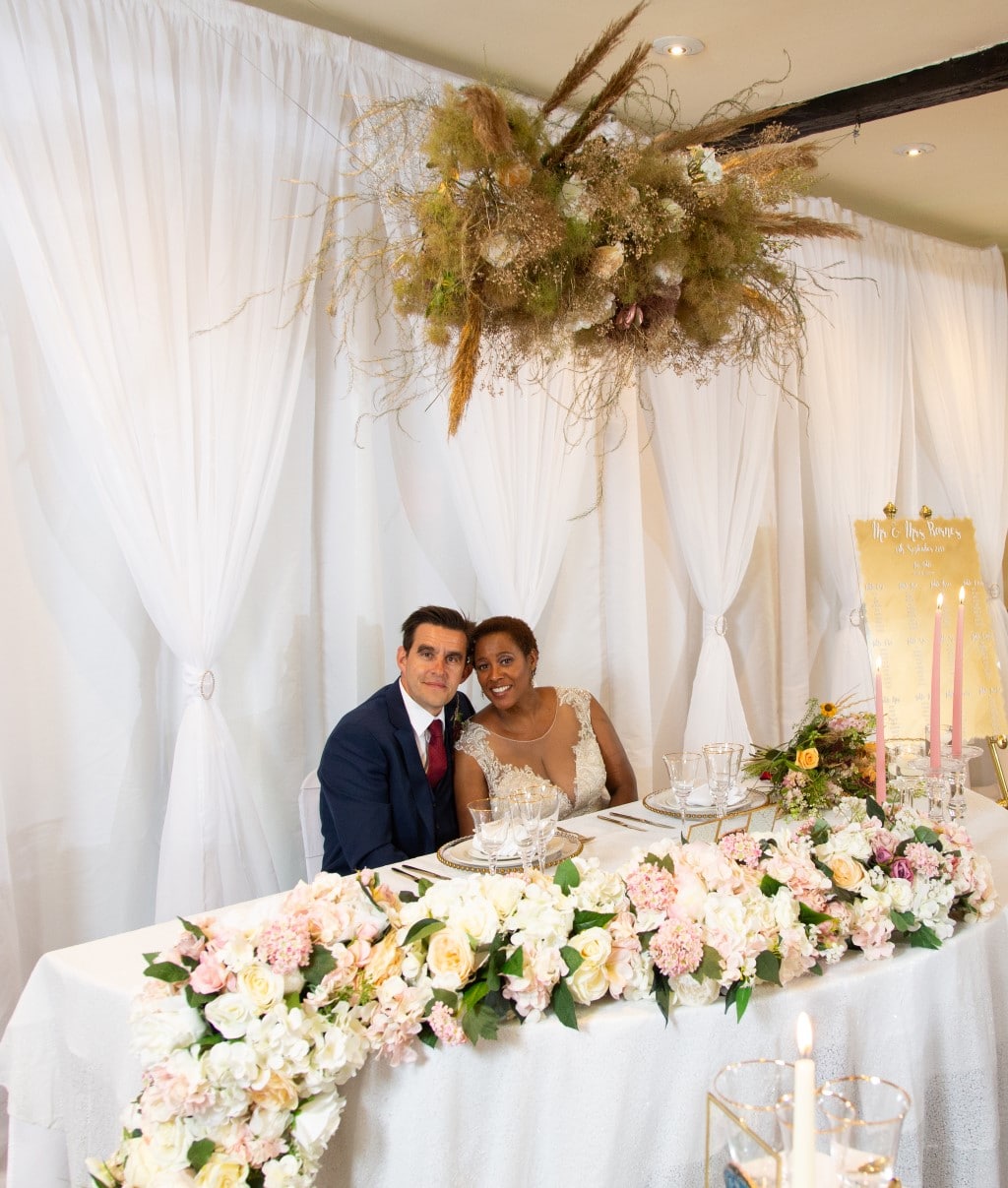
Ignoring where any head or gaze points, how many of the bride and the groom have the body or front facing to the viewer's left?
0

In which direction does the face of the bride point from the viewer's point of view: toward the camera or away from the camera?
toward the camera

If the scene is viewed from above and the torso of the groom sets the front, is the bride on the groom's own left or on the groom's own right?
on the groom's own left

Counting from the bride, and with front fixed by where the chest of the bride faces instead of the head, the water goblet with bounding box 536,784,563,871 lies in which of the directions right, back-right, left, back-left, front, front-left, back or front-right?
front

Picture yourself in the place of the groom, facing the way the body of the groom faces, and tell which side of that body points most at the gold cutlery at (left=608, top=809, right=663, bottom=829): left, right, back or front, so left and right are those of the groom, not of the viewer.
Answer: left

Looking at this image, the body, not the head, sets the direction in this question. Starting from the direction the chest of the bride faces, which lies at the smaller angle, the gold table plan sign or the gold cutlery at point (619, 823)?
the gold cutlery

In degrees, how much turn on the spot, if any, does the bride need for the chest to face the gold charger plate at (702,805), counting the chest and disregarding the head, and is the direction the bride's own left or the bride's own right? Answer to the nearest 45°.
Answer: approximately 45° to the bride's own left

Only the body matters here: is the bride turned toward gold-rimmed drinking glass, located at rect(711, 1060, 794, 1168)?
yes

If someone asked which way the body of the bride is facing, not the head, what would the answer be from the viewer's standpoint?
toward the camera

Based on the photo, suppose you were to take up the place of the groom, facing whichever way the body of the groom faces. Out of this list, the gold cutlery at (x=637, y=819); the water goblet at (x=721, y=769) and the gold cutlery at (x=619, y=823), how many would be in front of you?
3

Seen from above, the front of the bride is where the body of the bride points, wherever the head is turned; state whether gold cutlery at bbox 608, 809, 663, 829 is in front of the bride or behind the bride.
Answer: in front

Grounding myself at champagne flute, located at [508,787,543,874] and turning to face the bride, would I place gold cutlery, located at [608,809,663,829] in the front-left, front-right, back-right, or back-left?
front-right

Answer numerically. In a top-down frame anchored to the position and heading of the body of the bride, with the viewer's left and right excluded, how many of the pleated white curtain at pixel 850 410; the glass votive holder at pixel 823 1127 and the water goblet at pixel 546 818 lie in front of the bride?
2

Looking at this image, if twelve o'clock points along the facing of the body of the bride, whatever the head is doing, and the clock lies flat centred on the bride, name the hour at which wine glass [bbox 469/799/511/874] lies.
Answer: The wine glass is roughly at 12 o'clock from the bride.

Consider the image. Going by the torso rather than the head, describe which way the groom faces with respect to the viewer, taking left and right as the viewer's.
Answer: facing the viewer and to the right of the viewer
